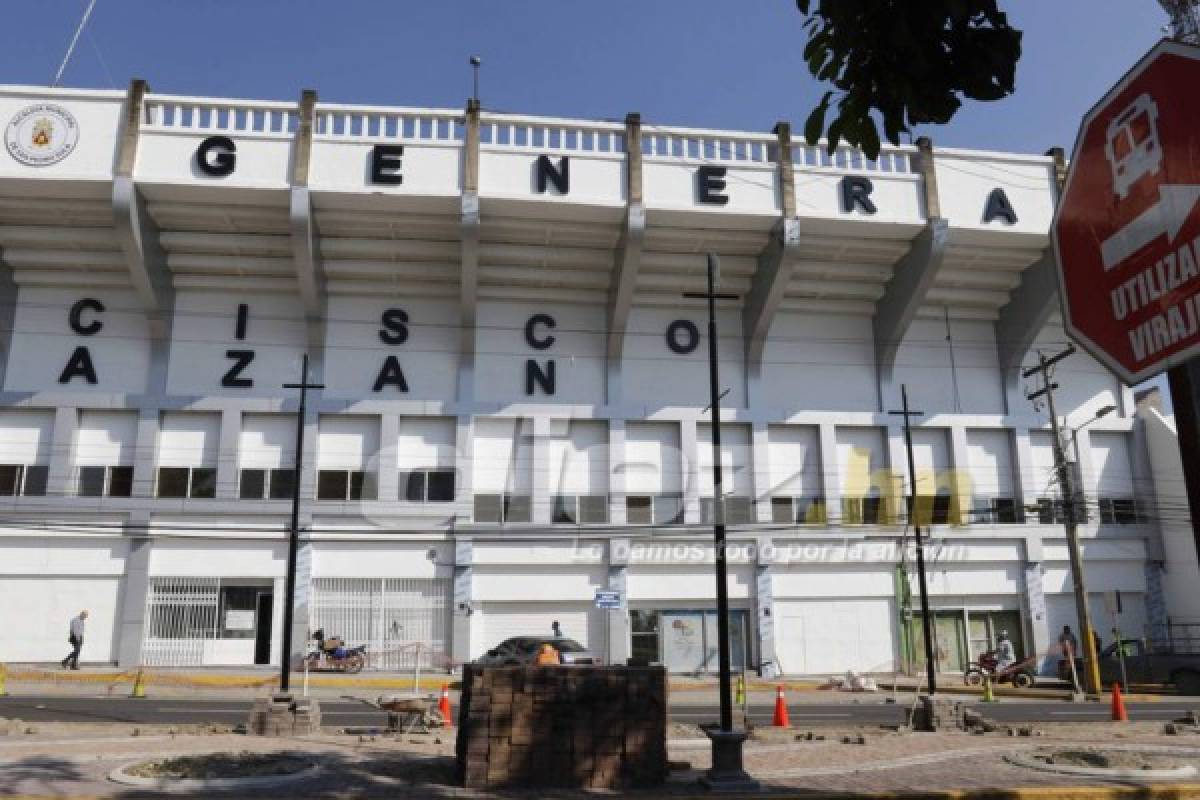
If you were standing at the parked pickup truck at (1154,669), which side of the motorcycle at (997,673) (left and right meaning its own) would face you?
back

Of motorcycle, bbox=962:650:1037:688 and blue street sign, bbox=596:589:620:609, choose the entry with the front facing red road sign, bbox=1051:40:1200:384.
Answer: the blue street sign

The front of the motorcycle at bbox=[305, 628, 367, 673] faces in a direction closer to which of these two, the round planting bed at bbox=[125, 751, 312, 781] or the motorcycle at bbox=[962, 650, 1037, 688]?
the round planting bed

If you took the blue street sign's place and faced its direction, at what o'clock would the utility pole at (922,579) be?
The utility pole is roughly at 10 o'clock from the blue street sign.

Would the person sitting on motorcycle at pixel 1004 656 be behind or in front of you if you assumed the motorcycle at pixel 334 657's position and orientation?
behind

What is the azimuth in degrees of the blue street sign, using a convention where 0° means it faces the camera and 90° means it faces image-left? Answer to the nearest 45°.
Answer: approximately 0°

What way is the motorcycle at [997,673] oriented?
to the viewer's left

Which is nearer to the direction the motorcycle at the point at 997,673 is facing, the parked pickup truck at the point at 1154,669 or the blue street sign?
the blue street sign

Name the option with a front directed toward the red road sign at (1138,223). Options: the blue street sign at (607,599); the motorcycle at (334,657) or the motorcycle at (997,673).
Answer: the blue street sign

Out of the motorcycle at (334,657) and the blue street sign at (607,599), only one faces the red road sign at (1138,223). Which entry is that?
the blue street sign
